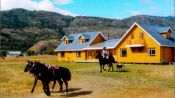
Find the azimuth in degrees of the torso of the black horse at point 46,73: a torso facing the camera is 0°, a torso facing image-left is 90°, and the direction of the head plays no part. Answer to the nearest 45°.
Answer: approximately 45°
